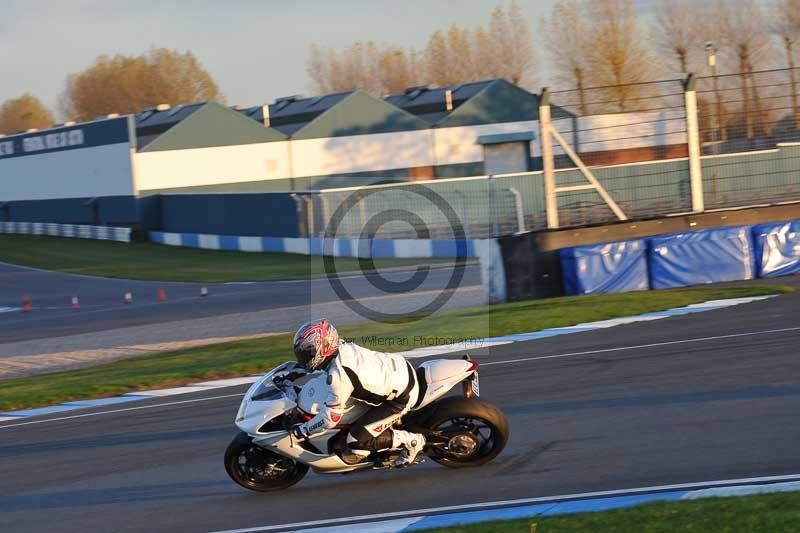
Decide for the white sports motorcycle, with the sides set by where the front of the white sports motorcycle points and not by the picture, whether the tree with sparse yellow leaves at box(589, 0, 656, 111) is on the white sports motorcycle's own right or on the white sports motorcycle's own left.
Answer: on the white sports motorcycle's own right

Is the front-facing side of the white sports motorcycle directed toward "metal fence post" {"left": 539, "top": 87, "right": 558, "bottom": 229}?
no

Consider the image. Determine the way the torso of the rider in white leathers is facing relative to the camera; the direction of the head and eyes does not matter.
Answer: to the viewer's left

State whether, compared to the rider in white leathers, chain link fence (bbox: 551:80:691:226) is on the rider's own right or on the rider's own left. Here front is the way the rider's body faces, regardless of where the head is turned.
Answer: on the rider's own right

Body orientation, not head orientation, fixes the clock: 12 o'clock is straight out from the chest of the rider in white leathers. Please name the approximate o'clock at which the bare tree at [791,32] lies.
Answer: The bare tree is roughly at 4 o'clock from the rider in white leathers.

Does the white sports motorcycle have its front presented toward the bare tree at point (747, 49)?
no

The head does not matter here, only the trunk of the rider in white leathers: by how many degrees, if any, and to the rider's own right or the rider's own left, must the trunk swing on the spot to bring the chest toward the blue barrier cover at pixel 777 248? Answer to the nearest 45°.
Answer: approximately 135° to the rider's own right

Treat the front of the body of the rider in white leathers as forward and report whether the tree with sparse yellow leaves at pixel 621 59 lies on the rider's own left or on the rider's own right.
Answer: on the rider's own right

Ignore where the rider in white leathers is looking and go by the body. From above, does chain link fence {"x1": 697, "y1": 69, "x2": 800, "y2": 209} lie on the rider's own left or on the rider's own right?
on the rider's own right

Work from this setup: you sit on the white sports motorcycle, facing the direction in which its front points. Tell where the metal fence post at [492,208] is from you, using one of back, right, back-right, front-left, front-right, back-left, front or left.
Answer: right

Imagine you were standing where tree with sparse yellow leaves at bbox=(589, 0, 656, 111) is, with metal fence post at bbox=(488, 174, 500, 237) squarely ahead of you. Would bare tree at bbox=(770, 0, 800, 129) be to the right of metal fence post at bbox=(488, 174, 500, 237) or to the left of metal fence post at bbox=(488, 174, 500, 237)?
left

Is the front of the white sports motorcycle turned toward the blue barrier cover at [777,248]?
no

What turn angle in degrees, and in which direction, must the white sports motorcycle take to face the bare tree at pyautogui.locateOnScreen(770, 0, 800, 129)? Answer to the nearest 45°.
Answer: approximately 135° to its right

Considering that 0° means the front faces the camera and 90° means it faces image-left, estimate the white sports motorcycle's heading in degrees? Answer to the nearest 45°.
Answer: approximately 90°

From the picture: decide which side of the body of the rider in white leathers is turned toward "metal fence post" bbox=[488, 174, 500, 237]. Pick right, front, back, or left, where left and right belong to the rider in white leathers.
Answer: right
